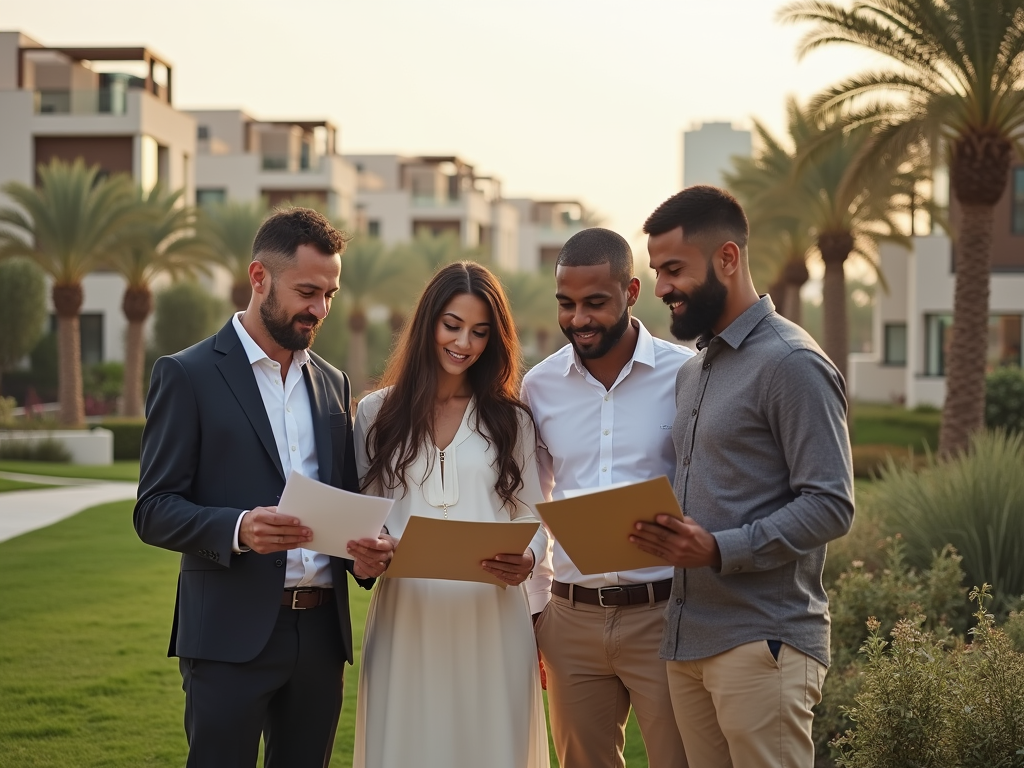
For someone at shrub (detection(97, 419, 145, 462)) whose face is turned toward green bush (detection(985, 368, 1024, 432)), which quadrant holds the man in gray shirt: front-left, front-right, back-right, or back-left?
front-right

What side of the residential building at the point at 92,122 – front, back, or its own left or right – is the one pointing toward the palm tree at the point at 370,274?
left

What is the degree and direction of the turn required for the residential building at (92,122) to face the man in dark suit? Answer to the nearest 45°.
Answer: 0° — it already faces them

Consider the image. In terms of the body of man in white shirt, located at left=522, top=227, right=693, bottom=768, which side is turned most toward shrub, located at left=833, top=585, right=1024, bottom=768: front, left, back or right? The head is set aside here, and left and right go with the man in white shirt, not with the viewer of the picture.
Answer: left

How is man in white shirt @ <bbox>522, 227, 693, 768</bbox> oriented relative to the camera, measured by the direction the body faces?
toward the camera

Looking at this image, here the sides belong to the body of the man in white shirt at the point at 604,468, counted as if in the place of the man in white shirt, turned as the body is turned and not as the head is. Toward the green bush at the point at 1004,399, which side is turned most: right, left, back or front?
back

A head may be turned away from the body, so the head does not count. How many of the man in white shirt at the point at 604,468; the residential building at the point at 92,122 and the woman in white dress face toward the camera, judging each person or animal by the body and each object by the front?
3

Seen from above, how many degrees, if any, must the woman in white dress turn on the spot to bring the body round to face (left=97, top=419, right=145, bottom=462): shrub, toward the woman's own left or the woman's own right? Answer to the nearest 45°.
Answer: approximately 180°

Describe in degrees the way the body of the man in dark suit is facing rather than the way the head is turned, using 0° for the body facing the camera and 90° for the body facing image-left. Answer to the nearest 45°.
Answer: approximately 315°

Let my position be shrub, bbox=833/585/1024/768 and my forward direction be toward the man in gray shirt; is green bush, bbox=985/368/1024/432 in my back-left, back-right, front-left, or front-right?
back-right

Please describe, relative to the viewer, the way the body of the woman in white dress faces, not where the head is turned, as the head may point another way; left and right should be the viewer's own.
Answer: facing the viewer

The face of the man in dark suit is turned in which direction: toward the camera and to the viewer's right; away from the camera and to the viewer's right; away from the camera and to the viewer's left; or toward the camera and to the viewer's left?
toward the camera and to the viewer's right

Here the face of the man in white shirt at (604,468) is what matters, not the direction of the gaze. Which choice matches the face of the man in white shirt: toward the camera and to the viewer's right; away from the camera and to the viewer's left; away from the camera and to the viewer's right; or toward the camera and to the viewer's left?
toward the camera and to the viewer's left
